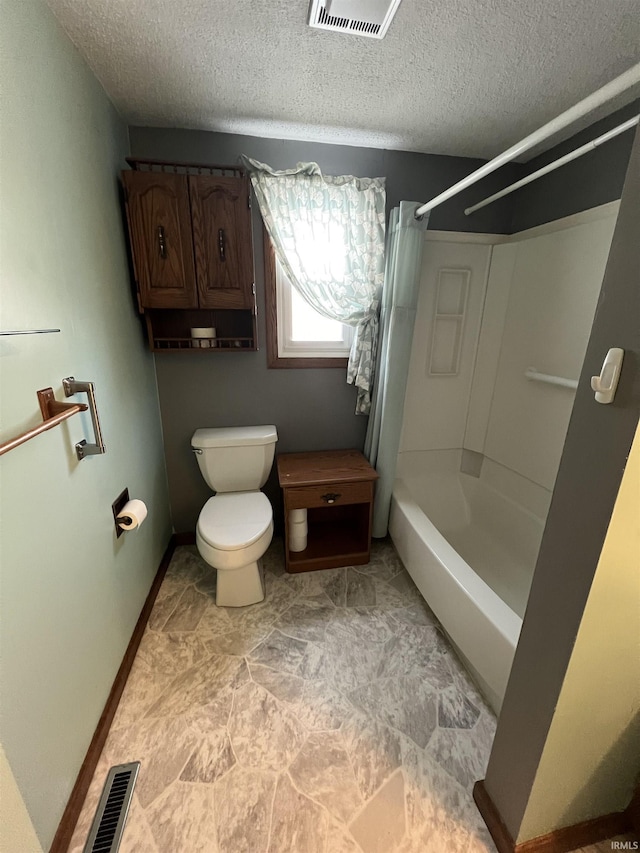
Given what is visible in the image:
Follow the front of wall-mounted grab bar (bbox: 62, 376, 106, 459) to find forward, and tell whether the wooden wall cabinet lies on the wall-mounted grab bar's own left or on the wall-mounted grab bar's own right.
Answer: on the wall-mounted grab bar's own left

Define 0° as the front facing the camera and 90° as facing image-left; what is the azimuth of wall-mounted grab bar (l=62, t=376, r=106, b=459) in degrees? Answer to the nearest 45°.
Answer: approximately 270°

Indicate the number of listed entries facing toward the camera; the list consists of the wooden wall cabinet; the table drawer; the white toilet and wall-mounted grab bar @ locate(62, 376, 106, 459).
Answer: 3

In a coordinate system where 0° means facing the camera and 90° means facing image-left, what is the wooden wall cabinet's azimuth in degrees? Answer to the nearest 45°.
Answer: approximately 0°

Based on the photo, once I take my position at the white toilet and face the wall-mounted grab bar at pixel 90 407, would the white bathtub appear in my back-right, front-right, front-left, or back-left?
back-left

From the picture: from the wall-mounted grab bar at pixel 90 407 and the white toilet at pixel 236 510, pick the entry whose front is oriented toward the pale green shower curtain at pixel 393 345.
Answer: the wall-mounted grab bar

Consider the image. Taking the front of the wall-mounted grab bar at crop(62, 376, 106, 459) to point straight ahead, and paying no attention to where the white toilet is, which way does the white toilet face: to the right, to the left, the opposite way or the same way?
to the right
